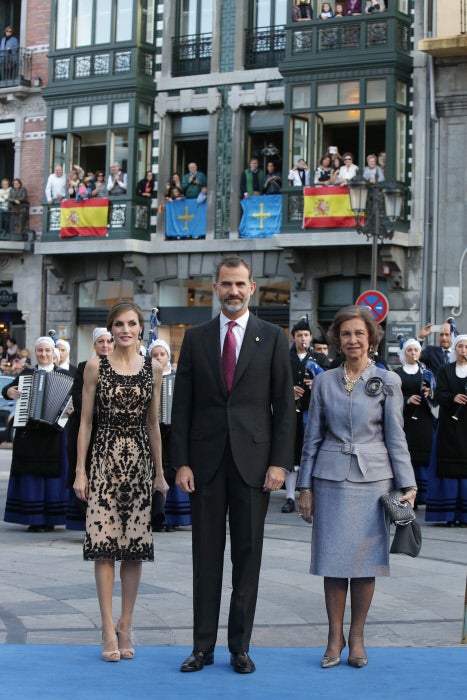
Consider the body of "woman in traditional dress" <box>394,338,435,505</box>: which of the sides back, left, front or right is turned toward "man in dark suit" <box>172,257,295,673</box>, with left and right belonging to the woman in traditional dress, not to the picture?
front

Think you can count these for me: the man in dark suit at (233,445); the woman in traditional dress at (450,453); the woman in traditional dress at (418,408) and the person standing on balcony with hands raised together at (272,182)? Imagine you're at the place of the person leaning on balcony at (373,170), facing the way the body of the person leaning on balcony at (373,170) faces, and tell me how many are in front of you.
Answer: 3

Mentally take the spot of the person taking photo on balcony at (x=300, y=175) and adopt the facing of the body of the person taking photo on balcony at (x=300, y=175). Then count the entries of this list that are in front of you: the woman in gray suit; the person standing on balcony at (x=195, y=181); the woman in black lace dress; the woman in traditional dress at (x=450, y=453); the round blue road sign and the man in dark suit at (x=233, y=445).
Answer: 5

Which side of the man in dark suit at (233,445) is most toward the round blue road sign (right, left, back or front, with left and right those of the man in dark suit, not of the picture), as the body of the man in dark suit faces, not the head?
back

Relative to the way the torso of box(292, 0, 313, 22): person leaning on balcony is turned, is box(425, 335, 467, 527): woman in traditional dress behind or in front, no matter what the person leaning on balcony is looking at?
in front

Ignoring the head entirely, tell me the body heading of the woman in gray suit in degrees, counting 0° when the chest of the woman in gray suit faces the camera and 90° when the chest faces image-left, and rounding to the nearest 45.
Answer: approximately 0°

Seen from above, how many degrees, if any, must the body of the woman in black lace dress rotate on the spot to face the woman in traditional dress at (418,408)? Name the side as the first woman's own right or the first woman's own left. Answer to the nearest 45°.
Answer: approximately 135° to the first woman's own left

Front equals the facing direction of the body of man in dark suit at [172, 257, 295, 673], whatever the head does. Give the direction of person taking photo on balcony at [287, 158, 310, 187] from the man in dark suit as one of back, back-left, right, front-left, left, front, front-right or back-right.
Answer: back
